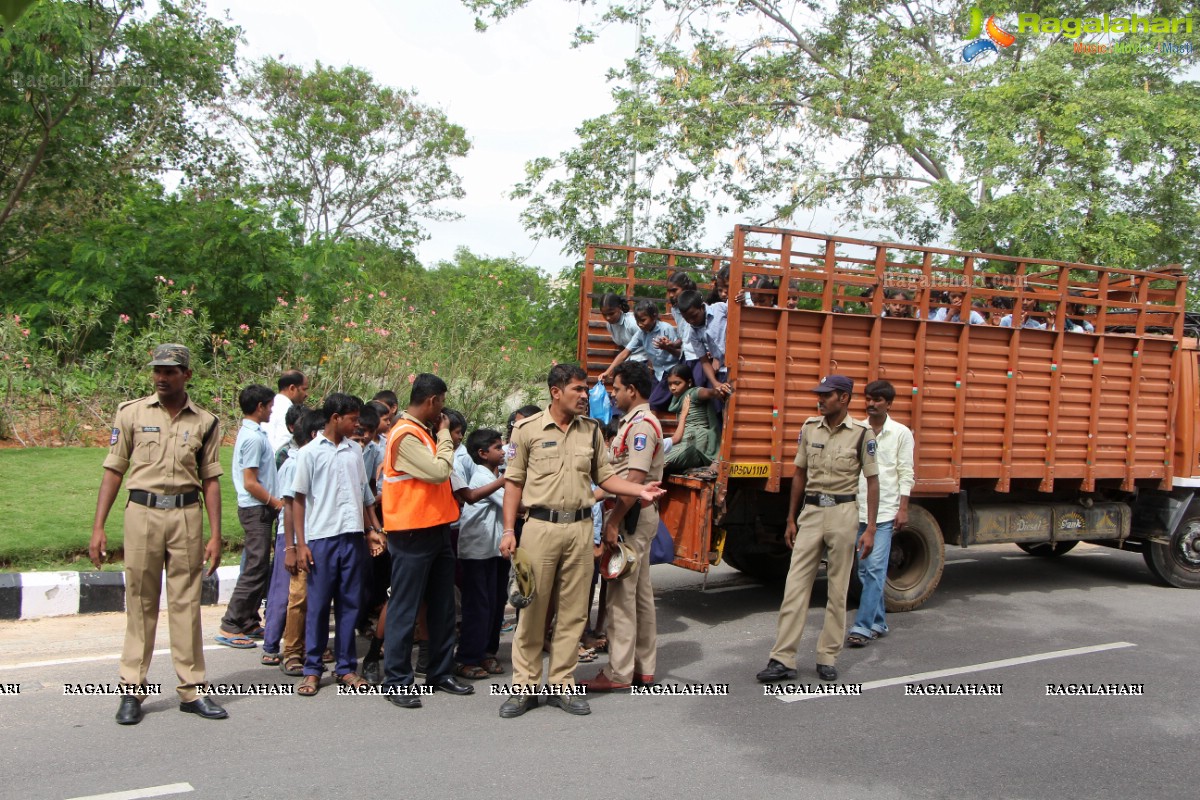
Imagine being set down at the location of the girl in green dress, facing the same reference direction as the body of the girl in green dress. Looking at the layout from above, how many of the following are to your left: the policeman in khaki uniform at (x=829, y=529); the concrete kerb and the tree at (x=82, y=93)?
1

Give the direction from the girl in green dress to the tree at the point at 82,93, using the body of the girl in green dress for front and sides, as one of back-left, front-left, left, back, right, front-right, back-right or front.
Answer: right

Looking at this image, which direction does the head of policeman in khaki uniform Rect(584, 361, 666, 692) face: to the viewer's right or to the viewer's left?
to the viewer's left

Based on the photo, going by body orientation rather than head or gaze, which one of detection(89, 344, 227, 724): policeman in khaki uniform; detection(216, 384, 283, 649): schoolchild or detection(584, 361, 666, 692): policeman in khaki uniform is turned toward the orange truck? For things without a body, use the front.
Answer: the schoolchild

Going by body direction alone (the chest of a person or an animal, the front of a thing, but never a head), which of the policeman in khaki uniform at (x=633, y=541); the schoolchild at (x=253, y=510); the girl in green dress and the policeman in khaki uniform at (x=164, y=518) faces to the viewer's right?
the schoolchild

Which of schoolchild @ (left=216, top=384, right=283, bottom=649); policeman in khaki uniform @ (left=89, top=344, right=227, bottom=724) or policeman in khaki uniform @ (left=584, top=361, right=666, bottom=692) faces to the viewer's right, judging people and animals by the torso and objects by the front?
the schoolchild

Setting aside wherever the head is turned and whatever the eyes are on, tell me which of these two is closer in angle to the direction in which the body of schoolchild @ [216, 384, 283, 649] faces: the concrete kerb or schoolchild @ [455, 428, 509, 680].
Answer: the schoolchild

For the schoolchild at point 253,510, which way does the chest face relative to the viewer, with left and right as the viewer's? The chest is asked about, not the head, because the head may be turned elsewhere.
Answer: facing to the right of the viewer

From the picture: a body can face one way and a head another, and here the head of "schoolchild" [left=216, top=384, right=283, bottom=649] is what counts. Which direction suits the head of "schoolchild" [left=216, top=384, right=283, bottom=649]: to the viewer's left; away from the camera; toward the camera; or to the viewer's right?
to the viewer's right
